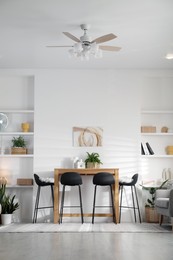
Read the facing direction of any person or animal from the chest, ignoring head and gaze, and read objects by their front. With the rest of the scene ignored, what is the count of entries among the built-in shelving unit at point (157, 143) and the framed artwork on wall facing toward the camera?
2

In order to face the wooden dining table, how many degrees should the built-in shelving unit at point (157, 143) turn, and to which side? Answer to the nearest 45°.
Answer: approximately 45° to its right

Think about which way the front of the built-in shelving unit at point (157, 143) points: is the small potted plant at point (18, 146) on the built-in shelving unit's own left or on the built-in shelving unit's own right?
on the built-in shelving unit's own right

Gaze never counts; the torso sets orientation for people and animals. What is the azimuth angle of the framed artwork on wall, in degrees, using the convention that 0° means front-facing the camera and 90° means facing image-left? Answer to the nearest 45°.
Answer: approximately 0°

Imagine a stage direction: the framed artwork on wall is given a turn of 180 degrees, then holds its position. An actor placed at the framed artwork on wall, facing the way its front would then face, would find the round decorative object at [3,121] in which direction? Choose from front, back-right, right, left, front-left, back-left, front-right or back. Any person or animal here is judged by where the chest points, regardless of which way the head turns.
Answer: left

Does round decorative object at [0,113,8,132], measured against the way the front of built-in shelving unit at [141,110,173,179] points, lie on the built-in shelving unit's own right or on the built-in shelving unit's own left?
on the built-in shelving unit's own right

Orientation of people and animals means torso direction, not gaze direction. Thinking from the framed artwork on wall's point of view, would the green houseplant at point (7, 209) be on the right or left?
on its right

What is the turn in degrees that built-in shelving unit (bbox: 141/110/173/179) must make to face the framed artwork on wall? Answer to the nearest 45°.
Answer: approximately 90° to its right
